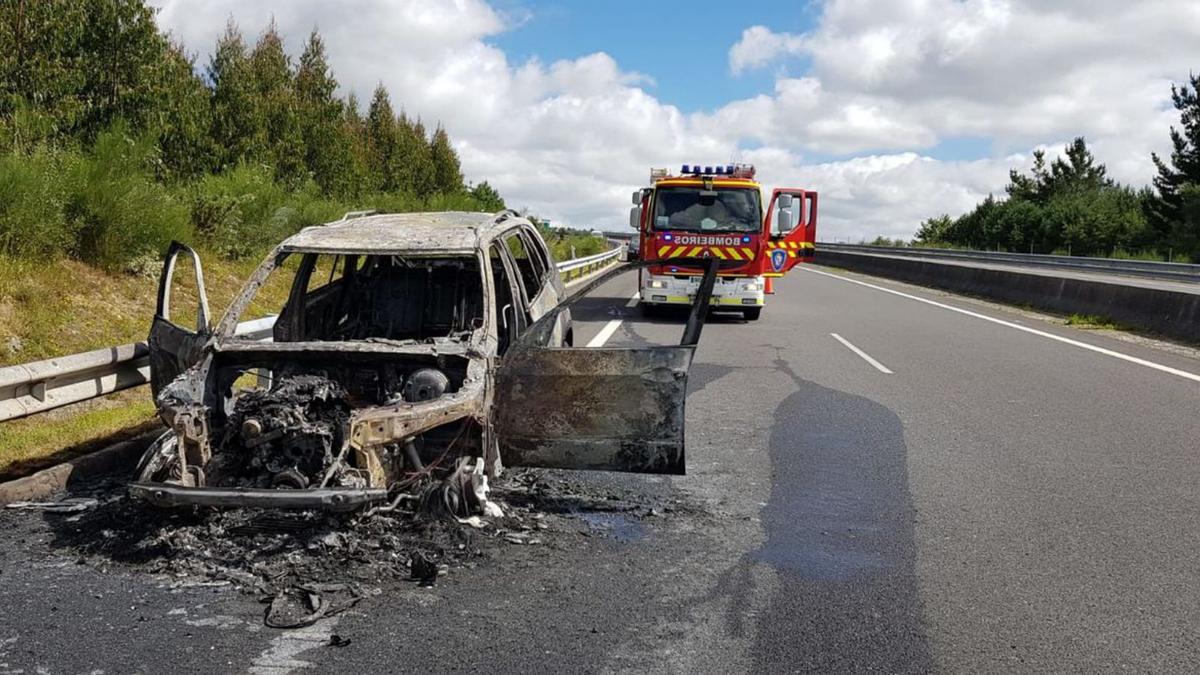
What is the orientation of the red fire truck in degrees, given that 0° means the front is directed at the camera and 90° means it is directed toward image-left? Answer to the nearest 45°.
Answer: approximately 0°

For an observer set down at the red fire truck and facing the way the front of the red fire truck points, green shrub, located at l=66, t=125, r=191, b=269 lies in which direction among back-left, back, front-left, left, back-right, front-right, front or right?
front-right

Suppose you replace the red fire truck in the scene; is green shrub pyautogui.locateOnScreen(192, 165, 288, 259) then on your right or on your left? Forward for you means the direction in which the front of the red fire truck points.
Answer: on your right

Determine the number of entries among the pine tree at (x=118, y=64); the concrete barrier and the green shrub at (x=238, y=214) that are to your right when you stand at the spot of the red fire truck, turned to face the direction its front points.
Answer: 2

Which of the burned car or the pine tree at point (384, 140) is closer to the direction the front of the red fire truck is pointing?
the burned car

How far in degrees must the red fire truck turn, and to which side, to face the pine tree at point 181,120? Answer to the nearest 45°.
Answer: approximately 90° to its right

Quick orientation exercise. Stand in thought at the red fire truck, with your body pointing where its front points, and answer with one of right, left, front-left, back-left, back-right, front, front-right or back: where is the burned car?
front

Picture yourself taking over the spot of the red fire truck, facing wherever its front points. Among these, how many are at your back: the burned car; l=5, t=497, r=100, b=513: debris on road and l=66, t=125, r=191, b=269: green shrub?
0

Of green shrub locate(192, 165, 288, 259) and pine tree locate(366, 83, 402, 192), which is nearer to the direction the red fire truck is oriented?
the green shrub

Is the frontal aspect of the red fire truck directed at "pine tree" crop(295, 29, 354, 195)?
no

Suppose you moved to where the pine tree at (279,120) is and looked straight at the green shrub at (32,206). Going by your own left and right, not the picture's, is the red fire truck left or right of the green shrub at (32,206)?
left

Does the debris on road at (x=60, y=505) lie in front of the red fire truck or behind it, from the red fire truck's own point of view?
in front

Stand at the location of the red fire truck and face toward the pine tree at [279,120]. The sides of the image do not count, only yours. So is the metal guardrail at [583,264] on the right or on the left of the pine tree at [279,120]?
right

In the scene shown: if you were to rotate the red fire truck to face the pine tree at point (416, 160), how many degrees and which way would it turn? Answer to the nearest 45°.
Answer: approximately 135° to its right

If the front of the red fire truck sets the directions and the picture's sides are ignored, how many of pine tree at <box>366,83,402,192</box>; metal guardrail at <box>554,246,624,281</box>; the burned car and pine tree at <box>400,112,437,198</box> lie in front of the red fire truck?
1

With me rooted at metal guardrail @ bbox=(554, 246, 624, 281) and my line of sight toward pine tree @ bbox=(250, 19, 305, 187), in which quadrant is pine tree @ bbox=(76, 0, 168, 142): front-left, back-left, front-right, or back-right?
front-left
